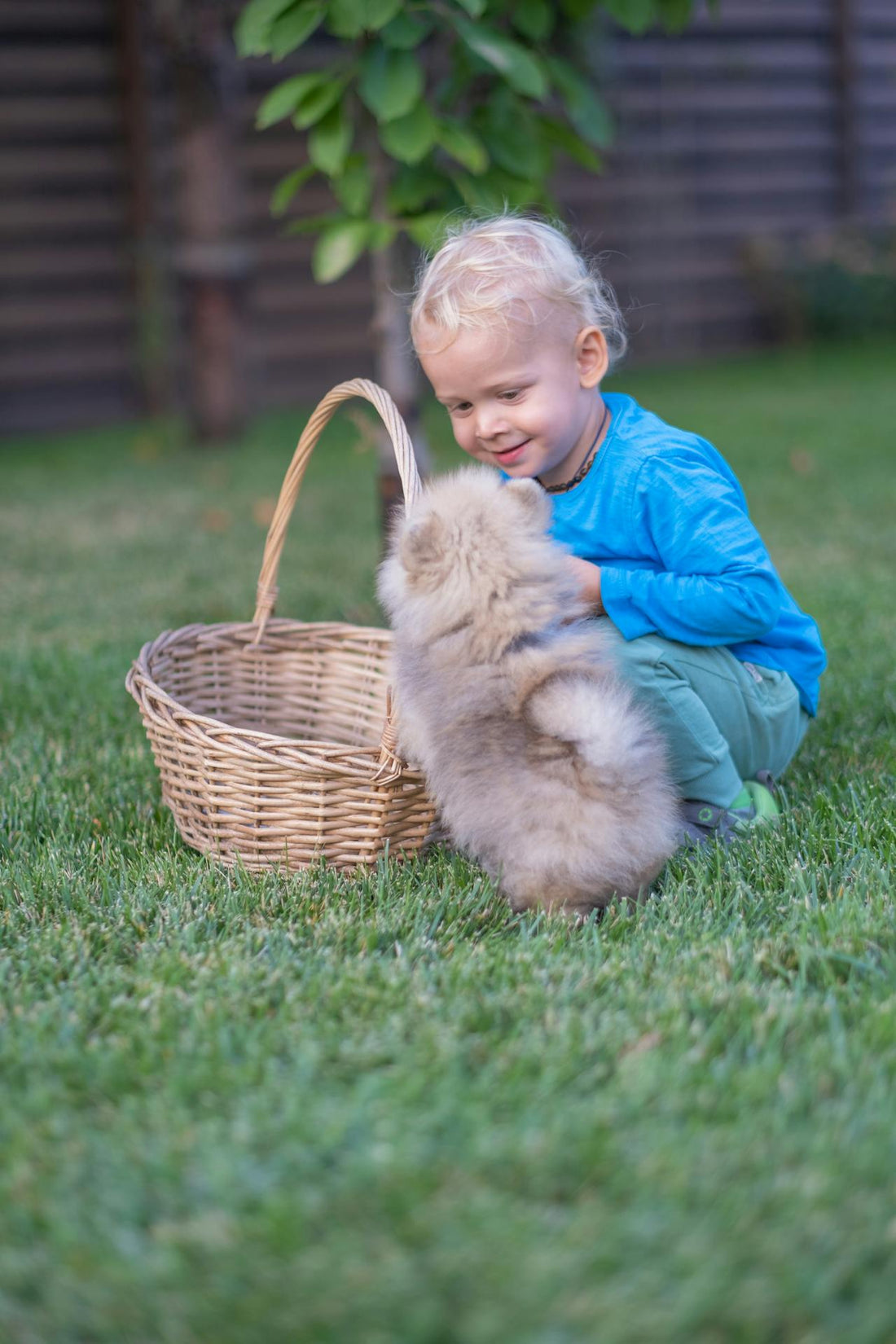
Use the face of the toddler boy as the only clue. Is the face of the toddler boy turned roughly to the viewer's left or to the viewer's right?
to the viewer's left

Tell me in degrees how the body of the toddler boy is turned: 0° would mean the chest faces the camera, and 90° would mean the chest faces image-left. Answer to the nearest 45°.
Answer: approximately 45°

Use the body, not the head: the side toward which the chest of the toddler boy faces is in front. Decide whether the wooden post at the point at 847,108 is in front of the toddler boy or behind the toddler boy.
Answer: behind

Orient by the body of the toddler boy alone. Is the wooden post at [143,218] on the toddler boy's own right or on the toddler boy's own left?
on the toddler boy's own right

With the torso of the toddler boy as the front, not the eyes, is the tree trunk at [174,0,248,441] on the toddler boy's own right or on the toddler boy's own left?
on the toddler boy's own right
